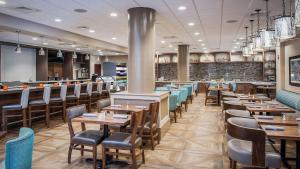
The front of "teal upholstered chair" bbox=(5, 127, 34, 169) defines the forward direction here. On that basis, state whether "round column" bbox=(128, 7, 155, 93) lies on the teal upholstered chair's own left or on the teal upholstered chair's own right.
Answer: on the teal upholstered chair's own right

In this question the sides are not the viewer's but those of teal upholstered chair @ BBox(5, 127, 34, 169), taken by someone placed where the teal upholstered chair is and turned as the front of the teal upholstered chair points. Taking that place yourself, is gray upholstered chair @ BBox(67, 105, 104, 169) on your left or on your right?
on your right

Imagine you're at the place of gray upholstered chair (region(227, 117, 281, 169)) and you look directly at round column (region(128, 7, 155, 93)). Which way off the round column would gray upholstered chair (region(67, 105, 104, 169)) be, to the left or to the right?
left

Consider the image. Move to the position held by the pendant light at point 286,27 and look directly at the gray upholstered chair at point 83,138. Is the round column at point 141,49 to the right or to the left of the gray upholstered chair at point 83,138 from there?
right
